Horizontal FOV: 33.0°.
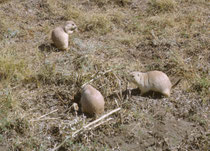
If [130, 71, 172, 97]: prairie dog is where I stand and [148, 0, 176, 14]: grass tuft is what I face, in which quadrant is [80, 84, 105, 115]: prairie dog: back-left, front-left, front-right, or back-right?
back-left

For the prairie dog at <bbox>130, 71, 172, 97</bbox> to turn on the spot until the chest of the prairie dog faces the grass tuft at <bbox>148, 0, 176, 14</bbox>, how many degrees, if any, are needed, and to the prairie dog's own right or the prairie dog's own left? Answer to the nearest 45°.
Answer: approximately 90° to the prairie dog's own right

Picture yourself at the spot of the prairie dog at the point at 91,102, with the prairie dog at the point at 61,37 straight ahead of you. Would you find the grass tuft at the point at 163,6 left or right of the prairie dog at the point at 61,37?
right

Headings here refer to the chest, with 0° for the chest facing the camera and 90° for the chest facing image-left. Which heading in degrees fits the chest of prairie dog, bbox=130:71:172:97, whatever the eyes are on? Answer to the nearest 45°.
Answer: approximately 90°

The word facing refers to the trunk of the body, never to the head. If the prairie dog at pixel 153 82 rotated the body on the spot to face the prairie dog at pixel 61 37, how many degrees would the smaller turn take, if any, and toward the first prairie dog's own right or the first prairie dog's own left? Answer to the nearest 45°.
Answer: approximately 45° to the first prairie dog's own right

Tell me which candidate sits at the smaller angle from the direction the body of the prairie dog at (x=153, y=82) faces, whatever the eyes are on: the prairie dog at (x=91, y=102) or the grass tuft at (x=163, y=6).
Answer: the prairie dog

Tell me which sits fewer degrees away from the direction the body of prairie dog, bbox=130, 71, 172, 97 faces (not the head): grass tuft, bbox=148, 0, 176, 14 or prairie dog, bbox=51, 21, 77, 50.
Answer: the prairie dog

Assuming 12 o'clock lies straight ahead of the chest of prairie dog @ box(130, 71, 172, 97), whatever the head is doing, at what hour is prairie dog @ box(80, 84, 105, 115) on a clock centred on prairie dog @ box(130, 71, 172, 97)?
prairie dog @ box(80, 84, 105, 115) is roughly at 11 o'clock from prairie dog @ box(130, 71, 172, 97).
